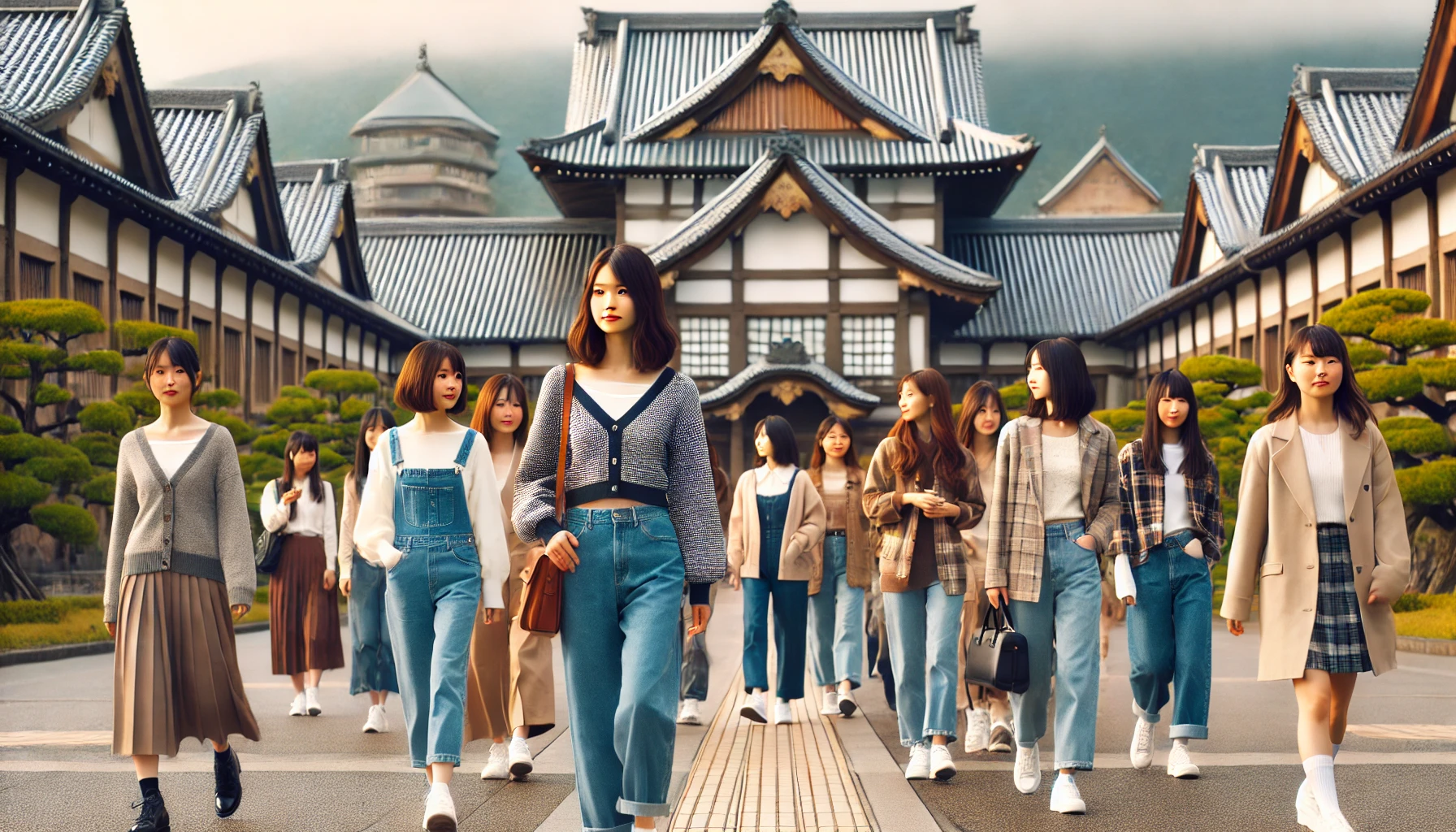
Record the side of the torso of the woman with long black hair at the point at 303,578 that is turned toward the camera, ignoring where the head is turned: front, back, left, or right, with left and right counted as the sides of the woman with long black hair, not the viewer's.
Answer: front

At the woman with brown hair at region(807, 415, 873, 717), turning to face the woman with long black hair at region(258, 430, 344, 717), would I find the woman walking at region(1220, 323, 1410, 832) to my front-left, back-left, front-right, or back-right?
back-left

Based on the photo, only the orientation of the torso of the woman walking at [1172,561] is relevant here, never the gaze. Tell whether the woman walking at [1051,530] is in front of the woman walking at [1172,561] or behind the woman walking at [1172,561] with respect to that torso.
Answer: in front

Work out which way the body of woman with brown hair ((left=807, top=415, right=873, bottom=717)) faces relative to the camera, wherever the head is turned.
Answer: toward the camera

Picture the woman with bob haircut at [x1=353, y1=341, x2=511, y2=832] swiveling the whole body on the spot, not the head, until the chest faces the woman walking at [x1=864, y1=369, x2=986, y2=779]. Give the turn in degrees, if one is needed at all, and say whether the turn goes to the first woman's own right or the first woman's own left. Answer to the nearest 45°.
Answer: approximately 90° to the first woman's own left

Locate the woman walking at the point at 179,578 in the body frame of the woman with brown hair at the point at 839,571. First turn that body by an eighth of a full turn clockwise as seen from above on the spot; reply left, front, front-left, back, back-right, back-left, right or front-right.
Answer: front

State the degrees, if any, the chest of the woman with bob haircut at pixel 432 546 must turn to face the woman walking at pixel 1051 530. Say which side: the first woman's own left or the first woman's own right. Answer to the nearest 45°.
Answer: approximately 90° to the first woman's own left

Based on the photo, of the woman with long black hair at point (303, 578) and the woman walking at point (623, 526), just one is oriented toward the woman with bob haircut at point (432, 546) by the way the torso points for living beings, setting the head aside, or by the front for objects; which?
the woman with long black hair

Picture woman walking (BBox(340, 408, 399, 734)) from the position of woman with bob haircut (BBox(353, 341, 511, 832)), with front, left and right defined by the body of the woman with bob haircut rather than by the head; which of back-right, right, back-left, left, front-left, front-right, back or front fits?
back

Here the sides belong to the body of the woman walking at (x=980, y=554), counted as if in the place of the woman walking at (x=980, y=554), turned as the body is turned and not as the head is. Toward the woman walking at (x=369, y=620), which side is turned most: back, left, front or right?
right

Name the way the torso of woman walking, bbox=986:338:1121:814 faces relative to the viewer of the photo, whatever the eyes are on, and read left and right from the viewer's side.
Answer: facing the viewer

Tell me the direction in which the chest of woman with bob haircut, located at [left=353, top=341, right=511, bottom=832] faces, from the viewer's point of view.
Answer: toward the camera

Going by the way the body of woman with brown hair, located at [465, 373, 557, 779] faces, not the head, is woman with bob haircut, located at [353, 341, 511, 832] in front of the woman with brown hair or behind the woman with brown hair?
in front
